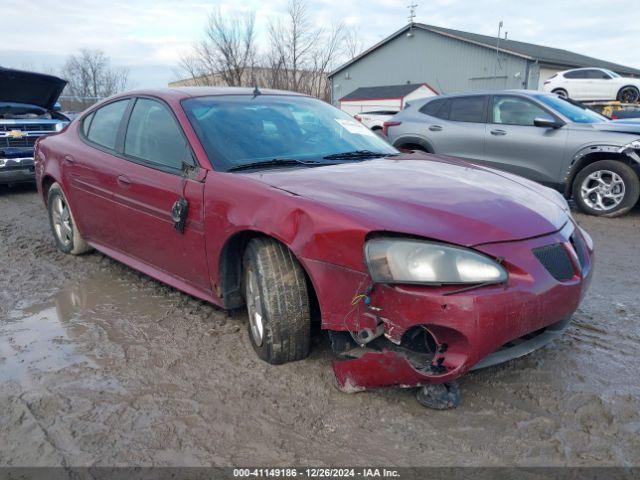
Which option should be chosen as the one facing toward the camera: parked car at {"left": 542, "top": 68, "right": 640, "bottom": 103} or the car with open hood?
the car with open hood

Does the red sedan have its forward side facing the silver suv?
no

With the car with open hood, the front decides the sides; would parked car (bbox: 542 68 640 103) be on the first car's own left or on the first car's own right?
on the first car's own left

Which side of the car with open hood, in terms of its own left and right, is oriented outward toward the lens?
front

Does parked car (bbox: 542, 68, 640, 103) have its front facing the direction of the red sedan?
no

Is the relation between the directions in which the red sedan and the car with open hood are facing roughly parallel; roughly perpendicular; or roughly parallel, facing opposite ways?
roughly parallel

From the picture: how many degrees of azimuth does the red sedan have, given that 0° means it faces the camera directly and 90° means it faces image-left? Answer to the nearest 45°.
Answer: approximately 315°

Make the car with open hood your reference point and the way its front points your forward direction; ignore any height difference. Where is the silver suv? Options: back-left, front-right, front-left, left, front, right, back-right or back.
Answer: front-left

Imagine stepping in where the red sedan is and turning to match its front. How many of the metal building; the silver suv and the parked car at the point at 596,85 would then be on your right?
0

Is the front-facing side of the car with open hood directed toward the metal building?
no
